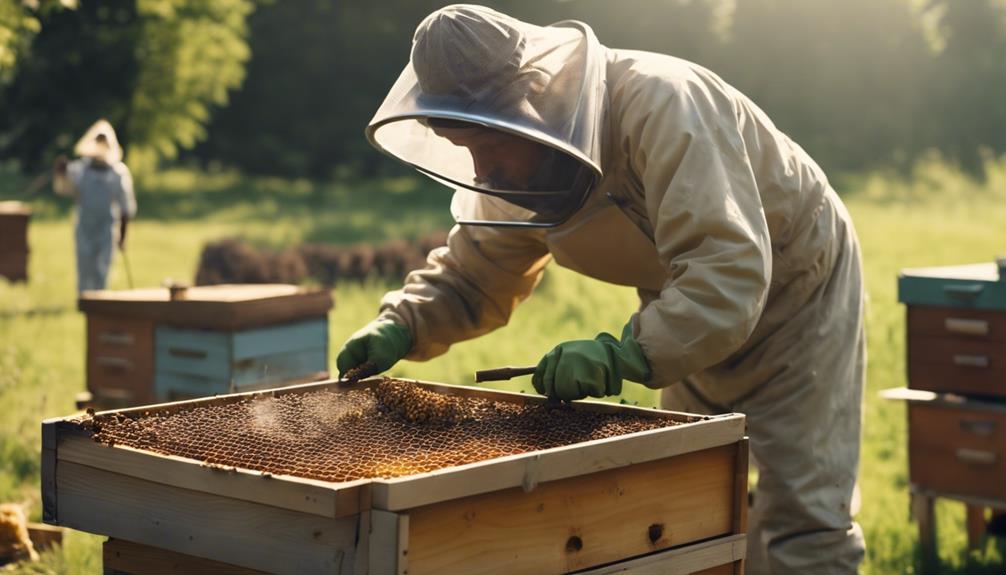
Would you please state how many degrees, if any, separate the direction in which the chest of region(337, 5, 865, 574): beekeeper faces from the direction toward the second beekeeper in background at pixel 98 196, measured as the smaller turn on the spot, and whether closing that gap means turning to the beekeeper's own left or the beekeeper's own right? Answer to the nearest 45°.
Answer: approximately 90° to the beekeeper's own right

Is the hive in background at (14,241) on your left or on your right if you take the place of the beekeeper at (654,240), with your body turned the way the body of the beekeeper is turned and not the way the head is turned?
on your right

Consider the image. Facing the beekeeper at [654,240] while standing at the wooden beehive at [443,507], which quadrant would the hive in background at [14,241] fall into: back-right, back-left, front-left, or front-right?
front-left

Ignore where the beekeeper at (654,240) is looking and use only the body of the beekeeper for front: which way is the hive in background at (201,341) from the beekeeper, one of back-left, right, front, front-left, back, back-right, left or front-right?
right

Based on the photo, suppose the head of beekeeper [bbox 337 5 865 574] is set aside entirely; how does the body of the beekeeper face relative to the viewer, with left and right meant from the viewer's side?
facing the viewer and to the left of the viewer

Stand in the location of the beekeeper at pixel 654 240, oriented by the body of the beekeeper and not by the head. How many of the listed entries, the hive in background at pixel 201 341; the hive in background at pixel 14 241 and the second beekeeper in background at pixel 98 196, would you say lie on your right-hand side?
3

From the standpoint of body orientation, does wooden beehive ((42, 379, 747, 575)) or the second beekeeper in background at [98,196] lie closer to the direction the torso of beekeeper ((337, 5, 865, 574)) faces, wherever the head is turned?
the wooden beehive

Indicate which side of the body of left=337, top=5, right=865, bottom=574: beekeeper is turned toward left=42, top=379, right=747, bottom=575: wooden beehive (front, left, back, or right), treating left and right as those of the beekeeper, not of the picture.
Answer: front
